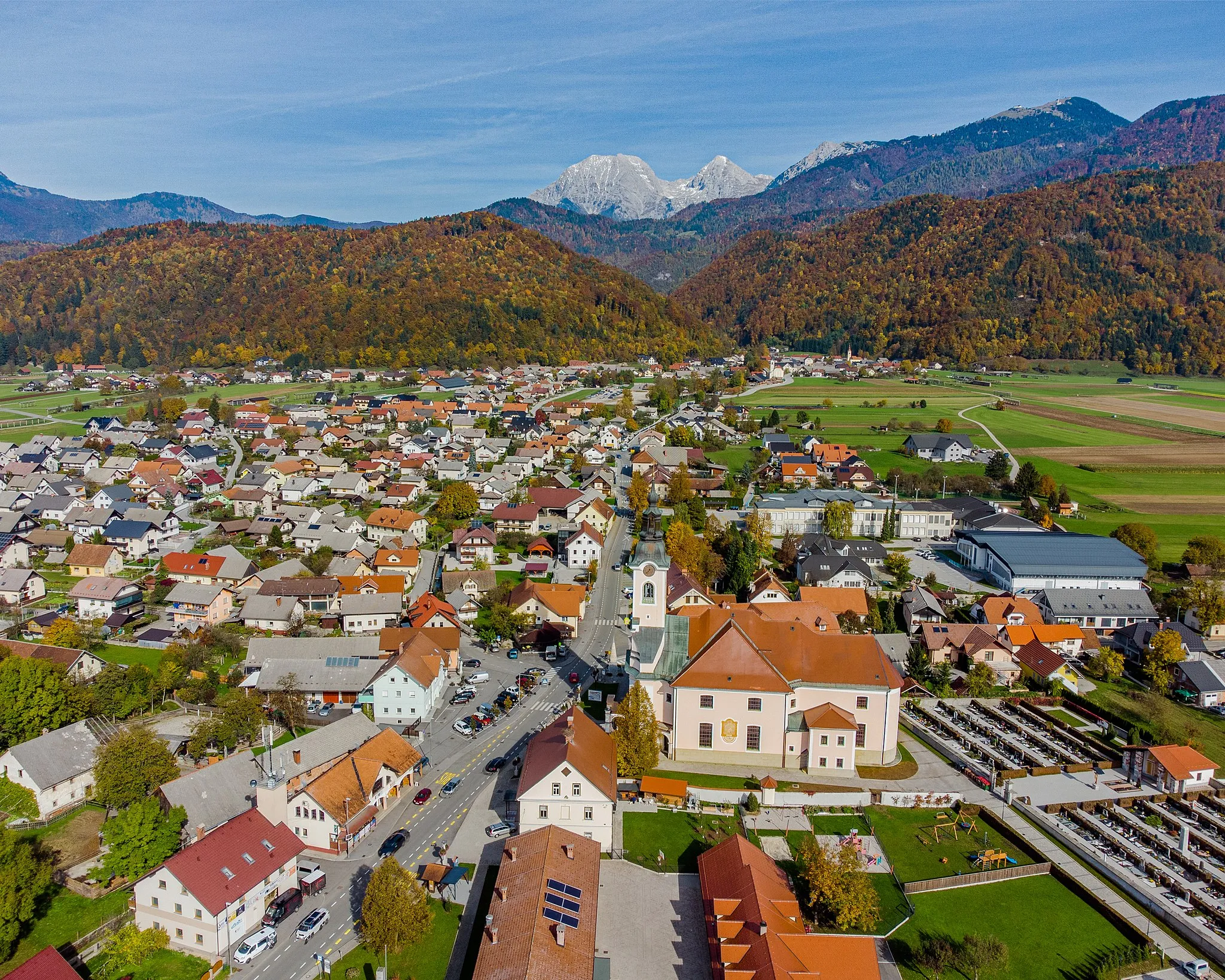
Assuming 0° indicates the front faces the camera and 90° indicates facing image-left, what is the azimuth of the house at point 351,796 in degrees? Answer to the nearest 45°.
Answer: approximately 315°

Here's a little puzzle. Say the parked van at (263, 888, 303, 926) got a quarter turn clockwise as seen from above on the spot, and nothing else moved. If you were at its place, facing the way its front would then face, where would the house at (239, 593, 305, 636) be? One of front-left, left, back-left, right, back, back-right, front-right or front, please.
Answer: front-right

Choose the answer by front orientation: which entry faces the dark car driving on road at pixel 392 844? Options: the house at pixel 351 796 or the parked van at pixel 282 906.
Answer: the house

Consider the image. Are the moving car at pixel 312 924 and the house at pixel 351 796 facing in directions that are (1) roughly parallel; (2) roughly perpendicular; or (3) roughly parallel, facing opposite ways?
roughly perpendicular

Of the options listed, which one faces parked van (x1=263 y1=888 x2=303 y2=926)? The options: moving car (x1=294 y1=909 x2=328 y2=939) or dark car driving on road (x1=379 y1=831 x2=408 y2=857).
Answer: dark car driving on road (x1=379 y1=831 x2=408 y2=857)

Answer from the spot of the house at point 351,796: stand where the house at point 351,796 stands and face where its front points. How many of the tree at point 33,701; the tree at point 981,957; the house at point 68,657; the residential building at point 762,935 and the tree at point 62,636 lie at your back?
3

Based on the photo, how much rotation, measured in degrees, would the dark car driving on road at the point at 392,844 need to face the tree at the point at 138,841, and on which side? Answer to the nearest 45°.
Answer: approximately 45° to its right

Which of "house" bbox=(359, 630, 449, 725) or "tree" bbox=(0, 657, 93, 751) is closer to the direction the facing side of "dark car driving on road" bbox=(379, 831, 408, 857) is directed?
the tree

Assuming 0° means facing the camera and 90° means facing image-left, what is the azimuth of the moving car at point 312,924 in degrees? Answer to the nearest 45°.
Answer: approximately 45°

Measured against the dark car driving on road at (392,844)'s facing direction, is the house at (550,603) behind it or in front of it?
behind
